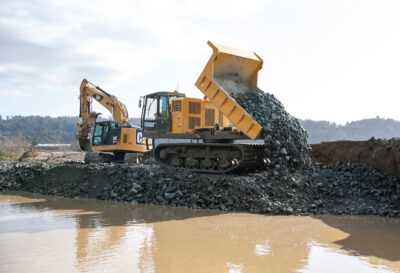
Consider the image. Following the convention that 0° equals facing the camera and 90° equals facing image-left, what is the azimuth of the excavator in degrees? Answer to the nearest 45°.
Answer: approximately 135°

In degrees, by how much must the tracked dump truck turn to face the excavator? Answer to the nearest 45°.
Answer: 0° — it already faces it

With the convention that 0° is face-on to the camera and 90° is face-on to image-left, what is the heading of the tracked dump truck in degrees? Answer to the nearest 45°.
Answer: approximately 135°

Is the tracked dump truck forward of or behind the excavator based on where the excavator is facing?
behind
